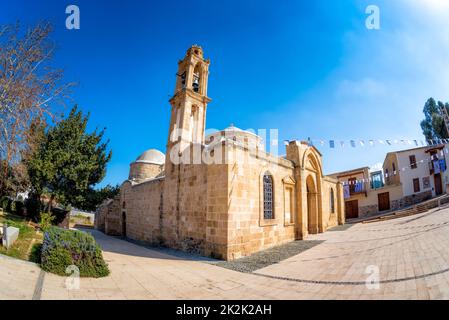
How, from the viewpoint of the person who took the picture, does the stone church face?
facing the viewer and to the right of the viewer

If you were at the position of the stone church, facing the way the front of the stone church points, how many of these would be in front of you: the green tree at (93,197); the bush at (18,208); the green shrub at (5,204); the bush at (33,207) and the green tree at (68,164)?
0

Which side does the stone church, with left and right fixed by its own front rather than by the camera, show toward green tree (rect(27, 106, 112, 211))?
right

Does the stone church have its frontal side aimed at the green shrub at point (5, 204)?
no

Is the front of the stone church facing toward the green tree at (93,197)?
no

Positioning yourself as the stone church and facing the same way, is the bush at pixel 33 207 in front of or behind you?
behind

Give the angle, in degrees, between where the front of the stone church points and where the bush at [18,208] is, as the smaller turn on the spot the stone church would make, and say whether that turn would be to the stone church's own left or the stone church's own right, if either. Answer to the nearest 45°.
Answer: approximately 180°
